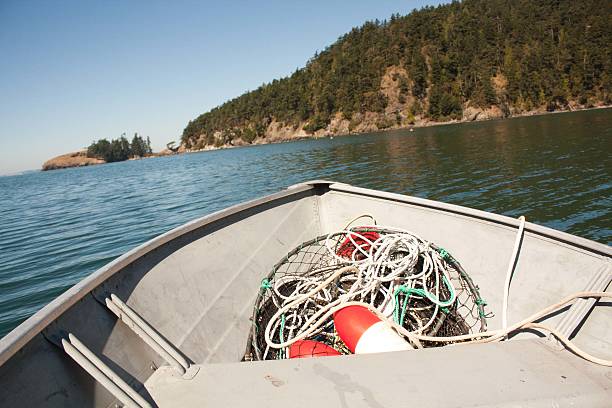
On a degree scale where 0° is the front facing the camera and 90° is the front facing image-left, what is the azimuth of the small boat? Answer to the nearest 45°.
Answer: approximately 180°
